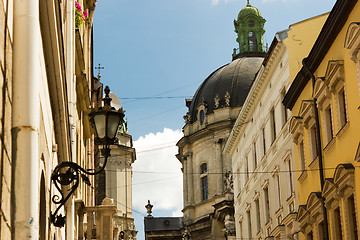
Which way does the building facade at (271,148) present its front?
to the viewer's left

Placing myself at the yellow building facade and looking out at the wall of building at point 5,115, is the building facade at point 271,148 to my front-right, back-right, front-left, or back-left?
back-right

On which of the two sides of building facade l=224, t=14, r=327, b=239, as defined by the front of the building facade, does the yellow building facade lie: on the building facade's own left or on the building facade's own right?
on the building facade's own left

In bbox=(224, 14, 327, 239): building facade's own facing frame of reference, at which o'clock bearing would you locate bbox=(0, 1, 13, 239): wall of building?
The wall of building is roughly at 9 o'clock from the building facade.

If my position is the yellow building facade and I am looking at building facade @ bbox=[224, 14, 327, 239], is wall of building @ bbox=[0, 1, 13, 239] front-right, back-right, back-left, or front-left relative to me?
back-left
